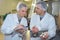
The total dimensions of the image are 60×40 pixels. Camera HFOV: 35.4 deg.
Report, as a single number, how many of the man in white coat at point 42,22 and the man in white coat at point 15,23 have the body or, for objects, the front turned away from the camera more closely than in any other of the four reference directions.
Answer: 0

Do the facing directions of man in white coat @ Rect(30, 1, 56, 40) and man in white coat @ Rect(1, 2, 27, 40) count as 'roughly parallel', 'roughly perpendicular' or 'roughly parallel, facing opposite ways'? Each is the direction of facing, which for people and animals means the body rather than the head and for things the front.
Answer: roughly perpendicular

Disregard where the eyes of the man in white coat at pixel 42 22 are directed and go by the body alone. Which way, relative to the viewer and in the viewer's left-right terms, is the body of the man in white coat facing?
facing the viewer and to the left of the viewer
